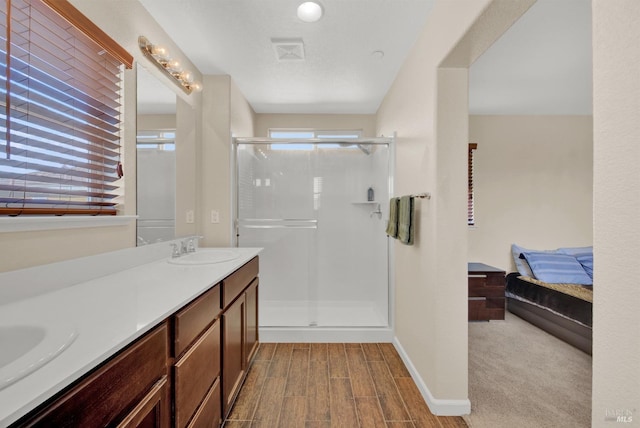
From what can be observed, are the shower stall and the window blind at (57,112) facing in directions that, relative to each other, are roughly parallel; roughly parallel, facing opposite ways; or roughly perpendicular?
roughly perpendicular

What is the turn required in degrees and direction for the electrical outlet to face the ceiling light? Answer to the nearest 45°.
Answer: approximately 45° to its left

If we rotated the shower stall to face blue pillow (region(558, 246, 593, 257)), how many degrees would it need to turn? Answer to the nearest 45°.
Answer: approximately 90° to its left

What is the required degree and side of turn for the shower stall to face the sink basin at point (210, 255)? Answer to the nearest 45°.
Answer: approximately 45° to its right

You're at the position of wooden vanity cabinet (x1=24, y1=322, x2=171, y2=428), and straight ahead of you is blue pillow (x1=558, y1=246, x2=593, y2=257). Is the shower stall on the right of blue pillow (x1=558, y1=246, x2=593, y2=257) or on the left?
left
